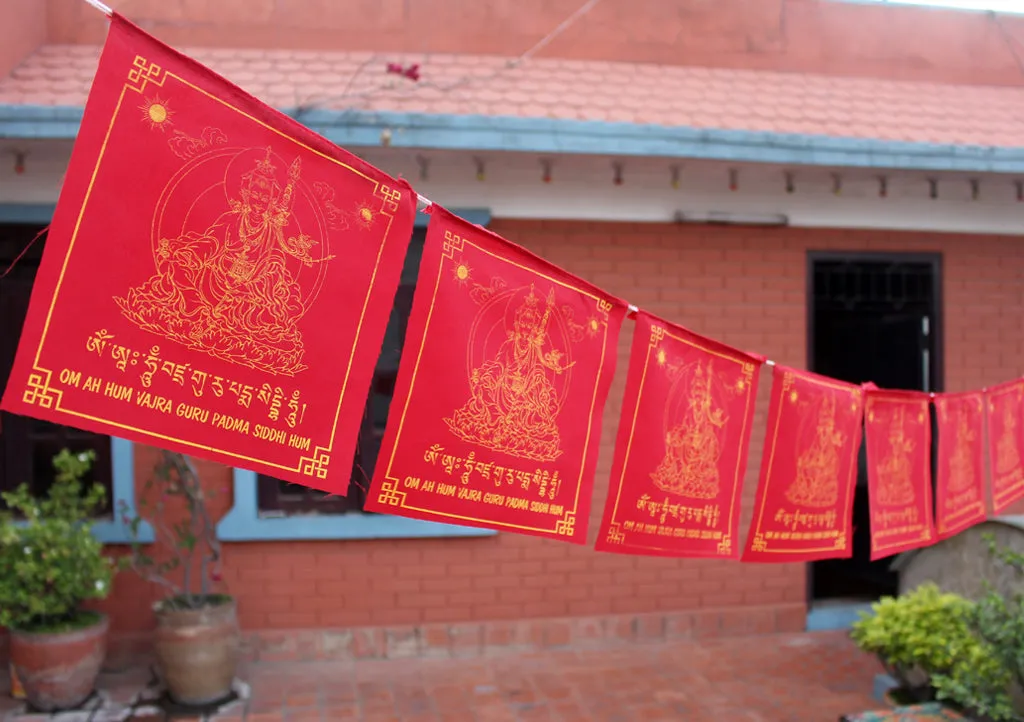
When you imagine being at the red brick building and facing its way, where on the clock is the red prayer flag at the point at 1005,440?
The red prayer flag is roughly at 10 o'clock from the red brick building.

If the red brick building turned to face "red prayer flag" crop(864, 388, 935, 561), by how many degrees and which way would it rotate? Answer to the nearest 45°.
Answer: approximately 45° to its left

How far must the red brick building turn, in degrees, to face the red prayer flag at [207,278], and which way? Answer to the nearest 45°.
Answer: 0° — it already faces it

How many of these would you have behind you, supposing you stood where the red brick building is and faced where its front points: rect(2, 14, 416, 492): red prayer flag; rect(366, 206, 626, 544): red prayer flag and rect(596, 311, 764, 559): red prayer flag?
0

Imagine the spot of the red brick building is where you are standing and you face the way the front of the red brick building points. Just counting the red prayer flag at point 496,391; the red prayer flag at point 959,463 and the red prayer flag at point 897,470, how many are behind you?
0

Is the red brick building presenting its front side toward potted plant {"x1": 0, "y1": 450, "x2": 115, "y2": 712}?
no

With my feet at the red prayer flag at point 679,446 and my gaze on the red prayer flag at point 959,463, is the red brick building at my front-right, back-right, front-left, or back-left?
front-left

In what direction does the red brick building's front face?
toward the camera

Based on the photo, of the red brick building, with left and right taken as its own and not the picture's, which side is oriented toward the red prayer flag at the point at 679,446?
front

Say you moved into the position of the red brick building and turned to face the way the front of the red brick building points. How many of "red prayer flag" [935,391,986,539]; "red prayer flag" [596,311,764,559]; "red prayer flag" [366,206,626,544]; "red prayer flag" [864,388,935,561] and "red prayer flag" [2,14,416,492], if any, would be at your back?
0
